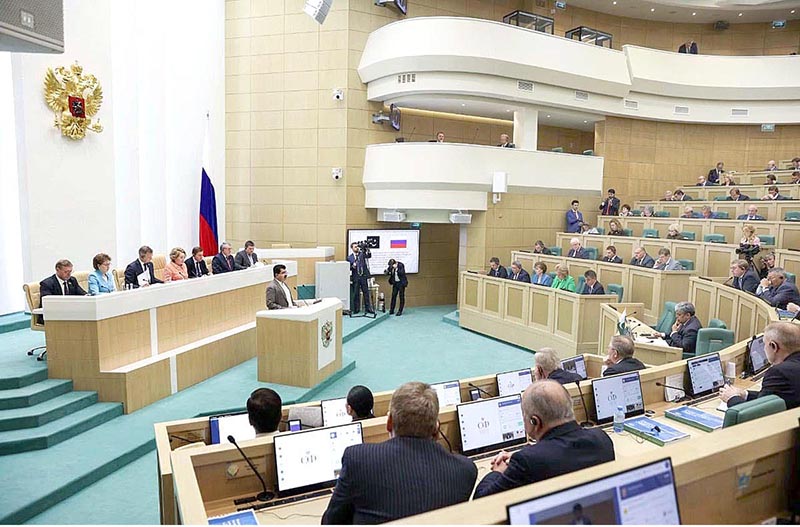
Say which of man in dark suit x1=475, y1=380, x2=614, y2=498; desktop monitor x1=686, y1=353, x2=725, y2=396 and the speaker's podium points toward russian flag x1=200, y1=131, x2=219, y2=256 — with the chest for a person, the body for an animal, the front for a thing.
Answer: the man in dark suit

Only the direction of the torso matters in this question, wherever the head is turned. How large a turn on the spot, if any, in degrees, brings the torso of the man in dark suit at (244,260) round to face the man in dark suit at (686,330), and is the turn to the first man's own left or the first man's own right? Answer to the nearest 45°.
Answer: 0° — they already face them

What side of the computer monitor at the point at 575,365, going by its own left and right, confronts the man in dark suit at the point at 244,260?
back

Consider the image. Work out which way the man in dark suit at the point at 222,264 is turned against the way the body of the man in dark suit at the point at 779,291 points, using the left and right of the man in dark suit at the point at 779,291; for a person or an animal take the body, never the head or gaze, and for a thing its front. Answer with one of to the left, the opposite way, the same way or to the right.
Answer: the opposite way

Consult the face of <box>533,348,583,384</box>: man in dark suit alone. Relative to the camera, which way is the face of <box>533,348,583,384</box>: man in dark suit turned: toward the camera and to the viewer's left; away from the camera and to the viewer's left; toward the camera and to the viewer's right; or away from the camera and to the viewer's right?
away from the camera and to the viewer's left

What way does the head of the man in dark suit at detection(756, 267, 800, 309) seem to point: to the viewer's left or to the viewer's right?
to the viewer's left

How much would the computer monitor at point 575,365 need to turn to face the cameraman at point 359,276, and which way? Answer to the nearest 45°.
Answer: approximately 180°

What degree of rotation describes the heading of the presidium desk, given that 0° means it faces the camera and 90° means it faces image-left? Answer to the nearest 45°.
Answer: approximately 315°

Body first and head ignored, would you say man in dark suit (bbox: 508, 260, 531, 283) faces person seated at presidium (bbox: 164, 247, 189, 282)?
yes

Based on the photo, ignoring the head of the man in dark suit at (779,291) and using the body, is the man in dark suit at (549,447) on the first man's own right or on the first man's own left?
on the first man's own left

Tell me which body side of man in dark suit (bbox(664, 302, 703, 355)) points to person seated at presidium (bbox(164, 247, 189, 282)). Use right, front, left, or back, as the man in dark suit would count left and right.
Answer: front

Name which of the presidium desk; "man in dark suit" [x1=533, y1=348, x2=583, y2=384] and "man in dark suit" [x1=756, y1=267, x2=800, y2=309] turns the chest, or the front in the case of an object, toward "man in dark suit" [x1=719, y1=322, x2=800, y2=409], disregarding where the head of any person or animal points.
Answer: the presidium desk
